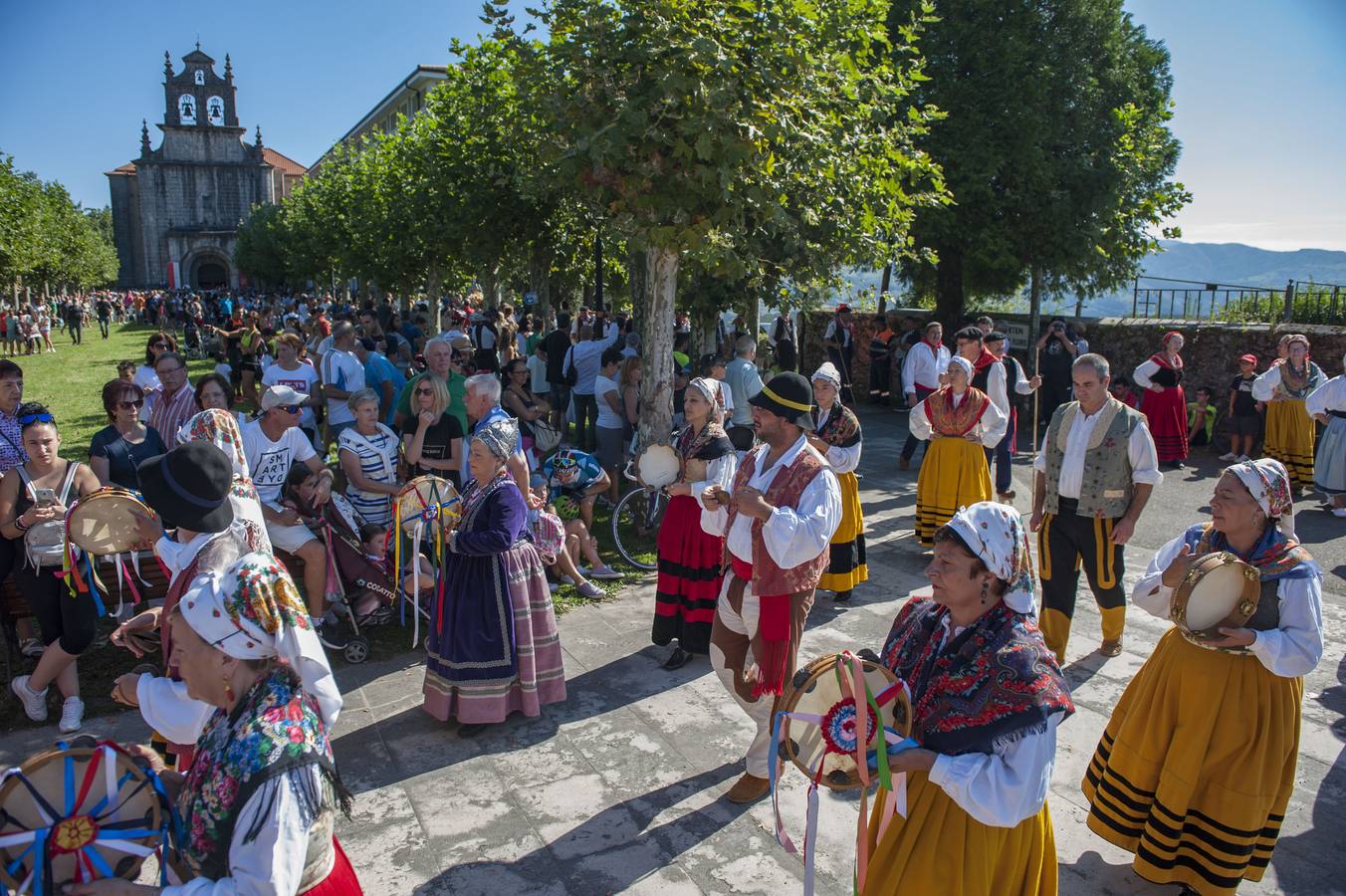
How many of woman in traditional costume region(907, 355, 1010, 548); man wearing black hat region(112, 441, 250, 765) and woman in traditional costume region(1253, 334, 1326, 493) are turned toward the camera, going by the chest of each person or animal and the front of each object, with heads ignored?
2

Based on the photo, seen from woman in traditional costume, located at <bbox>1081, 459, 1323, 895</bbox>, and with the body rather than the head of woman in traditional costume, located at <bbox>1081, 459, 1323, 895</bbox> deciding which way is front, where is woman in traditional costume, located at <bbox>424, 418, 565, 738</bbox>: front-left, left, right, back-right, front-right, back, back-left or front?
front-right

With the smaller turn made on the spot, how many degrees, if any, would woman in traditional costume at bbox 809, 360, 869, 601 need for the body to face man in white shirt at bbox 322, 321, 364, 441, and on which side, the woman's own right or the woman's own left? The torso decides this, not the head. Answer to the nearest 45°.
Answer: approximately 45° to the woman's own right

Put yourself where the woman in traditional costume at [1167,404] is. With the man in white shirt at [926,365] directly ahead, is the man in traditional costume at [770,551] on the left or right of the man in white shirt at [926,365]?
left

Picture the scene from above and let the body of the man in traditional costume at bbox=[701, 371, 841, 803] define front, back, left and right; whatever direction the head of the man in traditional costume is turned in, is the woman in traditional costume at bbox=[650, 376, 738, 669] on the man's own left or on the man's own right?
on the man's own right

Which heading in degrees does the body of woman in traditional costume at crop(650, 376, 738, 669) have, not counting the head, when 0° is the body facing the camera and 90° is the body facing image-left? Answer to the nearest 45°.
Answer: approximately 45°

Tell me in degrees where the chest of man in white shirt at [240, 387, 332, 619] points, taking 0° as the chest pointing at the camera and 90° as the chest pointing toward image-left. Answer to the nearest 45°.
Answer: approximately 315°

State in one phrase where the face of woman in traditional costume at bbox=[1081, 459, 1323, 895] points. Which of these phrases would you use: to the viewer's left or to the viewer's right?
to the viewer's left

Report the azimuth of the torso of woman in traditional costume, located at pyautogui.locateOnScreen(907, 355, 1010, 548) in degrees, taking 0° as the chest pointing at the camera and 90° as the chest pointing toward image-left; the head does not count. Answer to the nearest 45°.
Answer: approximately 0°

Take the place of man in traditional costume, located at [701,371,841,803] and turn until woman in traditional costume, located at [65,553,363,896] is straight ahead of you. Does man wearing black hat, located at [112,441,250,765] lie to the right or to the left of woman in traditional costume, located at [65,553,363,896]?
right

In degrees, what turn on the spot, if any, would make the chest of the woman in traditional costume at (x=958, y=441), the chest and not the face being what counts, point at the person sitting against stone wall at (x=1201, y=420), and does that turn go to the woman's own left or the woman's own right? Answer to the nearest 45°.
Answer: approximately 135° to the woman's own left

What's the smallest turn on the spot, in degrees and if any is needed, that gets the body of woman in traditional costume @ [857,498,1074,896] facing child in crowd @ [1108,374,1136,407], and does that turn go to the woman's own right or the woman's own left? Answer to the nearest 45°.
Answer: approximately 135° to the woman's own right

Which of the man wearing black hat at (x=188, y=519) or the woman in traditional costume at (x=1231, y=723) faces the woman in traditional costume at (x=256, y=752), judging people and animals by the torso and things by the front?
the woman in traditional costume at (x=1231, y=723)
